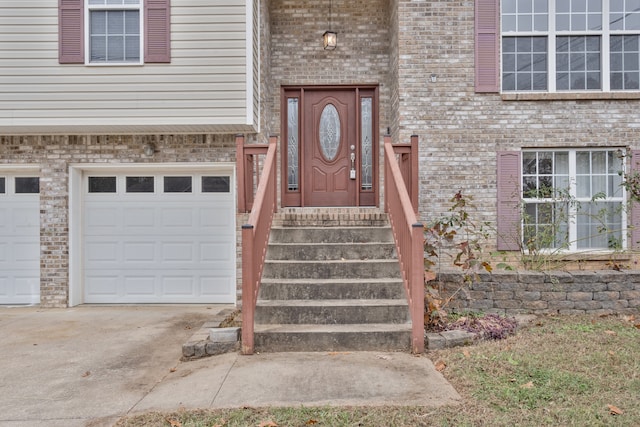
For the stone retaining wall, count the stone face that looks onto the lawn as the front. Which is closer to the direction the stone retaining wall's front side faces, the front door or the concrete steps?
the concrete steps

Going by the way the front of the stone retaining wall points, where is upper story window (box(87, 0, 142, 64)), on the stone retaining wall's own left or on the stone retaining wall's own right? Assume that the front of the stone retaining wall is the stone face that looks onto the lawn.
on the stone retaining wall's own right

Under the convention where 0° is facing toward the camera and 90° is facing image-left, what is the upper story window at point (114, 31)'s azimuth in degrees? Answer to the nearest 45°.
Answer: approximately 0°

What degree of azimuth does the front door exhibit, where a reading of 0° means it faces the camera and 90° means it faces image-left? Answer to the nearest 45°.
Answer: approximately 0°

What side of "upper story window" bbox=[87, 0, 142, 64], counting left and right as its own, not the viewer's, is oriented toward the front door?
left

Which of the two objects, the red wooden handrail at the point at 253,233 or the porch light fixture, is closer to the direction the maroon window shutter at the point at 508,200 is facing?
the red wooden handrail

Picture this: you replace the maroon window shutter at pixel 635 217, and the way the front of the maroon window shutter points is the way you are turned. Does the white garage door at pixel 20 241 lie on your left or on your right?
on your right
